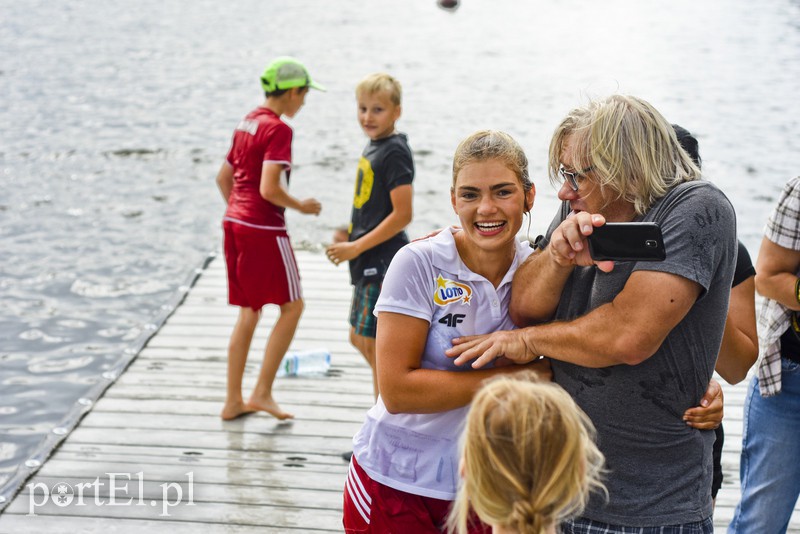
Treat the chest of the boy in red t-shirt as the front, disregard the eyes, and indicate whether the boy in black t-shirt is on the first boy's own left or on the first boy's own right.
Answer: on the first boy's own right

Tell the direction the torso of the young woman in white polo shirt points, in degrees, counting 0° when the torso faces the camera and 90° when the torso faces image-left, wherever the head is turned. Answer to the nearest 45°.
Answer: approximately 315°

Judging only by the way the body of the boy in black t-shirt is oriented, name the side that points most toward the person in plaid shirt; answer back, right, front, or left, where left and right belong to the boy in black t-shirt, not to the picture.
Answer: left

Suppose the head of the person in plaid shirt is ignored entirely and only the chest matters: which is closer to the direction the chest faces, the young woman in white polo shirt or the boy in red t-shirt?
the young woman in white polo shirt

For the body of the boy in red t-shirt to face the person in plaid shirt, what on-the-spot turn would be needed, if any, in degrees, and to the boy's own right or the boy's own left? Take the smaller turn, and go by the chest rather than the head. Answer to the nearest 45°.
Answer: approximately 90° to the boy's own right

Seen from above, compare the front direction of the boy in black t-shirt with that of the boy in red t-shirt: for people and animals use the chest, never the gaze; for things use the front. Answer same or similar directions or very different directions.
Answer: very different directions

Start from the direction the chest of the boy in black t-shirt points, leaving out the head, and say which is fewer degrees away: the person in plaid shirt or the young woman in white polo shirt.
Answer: the young woman in white polo shirt

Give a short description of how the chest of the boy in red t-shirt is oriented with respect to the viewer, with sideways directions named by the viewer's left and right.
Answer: facing away from the viewer and to the right of the viewer

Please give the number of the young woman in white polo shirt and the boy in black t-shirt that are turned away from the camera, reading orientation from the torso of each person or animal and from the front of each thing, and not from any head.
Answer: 0

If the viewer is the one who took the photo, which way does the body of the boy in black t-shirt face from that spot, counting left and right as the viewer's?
facing the viewer and to the left of the viewer

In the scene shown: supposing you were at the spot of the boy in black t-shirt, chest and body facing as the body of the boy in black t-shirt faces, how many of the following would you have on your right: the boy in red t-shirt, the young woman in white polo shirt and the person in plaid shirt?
1

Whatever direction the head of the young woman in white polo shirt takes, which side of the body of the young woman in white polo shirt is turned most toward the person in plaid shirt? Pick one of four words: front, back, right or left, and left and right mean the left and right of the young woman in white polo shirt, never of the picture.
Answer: left
